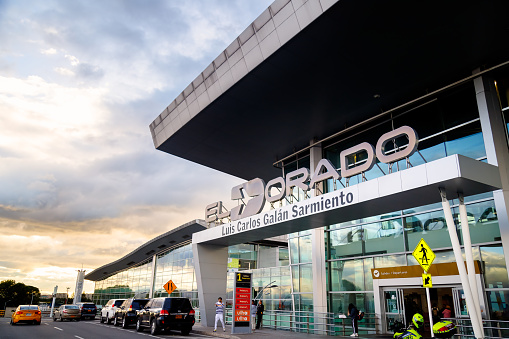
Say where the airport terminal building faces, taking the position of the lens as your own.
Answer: facing the viewer and to the left of the viewer

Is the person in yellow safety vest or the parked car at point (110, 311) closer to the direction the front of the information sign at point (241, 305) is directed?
the person in yellow safety vest

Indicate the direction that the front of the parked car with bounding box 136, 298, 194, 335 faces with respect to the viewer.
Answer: facing away from the viewer and to the left of the viewer

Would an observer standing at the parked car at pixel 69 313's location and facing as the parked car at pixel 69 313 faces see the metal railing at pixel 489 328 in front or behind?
behind

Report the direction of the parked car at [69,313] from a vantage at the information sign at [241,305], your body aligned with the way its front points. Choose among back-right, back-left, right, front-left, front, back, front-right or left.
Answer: back-right

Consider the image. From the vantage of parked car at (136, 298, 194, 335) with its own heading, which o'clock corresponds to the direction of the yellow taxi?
The yellow taxi is roughly at 12 o'clock from the parked car.

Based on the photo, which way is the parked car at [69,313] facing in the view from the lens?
facing away from the viewer and to the left of the viewer

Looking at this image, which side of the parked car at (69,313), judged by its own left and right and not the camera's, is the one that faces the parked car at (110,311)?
back

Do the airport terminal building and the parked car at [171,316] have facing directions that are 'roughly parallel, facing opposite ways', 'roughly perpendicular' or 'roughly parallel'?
roughly perpendicular

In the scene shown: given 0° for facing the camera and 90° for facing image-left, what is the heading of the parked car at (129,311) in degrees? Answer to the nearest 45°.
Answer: approximately 135°

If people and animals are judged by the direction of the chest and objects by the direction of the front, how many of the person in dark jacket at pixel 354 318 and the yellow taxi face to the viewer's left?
1

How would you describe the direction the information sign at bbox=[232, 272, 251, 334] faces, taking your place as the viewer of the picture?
facing the viewer

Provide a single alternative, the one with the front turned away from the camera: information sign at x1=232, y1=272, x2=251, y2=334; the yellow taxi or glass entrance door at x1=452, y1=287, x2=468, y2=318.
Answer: the yellow taxi
